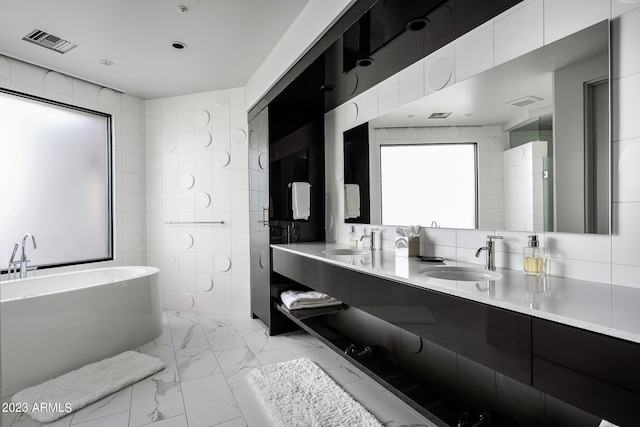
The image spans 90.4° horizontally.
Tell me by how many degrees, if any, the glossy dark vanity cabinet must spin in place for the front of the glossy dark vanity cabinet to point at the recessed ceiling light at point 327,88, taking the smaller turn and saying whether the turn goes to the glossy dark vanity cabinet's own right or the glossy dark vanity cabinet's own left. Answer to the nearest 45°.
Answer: approximately 90° to the glossy dark vanity cabinet's own right

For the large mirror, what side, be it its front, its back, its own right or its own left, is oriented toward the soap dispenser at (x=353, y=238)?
right

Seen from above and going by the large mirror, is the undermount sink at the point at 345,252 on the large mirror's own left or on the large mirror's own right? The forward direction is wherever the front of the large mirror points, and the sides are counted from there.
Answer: on the large mirror's own right

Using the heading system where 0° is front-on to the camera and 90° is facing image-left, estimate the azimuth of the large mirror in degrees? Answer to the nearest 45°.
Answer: approximately 45°

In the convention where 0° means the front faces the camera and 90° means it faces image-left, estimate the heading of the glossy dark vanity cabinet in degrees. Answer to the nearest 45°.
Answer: approximately 45°

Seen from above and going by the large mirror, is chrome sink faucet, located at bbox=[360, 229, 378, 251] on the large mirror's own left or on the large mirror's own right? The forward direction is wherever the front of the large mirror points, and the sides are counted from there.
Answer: on the large mirror's own right

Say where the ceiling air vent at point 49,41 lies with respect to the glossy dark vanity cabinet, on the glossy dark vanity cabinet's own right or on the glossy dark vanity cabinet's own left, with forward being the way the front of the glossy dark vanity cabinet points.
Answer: on the glossy dark vanity cabinet's own right
